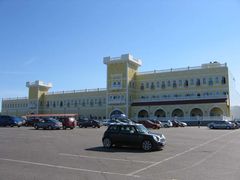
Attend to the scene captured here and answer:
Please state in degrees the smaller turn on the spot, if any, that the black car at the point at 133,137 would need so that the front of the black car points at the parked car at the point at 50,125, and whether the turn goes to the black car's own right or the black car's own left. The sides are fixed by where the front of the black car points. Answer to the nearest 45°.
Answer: approximately 180°
